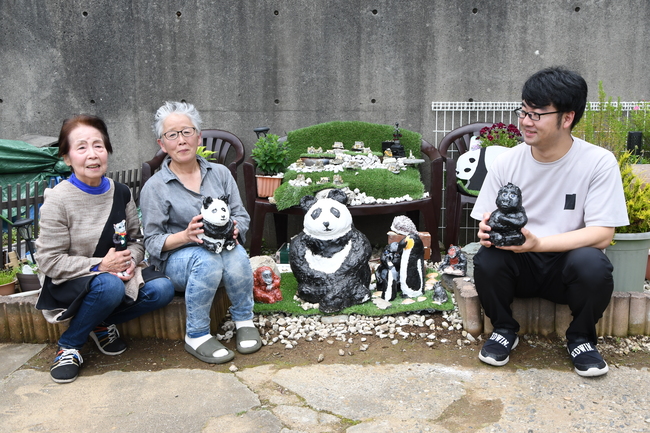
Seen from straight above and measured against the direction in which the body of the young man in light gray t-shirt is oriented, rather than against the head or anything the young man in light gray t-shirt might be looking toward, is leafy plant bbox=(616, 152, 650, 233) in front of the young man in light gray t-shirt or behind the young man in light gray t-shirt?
behind

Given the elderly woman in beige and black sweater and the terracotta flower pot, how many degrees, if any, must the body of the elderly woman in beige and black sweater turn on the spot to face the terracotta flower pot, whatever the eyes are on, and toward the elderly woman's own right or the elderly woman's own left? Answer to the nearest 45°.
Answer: approximately 90° to the elderly woman's own left

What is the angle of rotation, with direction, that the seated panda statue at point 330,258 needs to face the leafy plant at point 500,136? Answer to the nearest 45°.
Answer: approximately 135° to its left

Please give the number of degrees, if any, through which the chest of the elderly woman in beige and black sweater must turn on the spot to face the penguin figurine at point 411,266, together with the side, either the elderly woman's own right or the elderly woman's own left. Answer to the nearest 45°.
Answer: approximately 45° to the elderly woman's own left

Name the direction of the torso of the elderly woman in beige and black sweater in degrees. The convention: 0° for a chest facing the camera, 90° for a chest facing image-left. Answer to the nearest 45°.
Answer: approximately 315°

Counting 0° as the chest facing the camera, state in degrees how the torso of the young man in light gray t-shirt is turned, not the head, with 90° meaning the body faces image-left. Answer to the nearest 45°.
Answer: approximately 45°

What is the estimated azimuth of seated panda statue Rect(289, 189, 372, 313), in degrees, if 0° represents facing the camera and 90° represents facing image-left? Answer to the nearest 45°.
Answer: approximately 0°

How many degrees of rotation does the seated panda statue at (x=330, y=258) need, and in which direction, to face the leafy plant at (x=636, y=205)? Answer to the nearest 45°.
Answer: approximately 90° to its left
